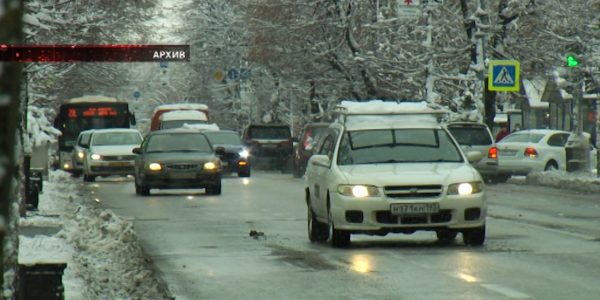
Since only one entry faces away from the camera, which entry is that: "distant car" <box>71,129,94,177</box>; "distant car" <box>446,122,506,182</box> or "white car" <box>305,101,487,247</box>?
"distant car" <box>446,122,506,182</box>

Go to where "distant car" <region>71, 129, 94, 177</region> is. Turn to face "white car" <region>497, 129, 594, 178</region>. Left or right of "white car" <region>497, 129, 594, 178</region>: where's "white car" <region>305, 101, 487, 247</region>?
right

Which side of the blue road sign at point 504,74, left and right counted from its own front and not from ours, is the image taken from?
front

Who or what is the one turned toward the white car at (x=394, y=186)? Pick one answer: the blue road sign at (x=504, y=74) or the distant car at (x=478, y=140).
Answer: the blue road sign

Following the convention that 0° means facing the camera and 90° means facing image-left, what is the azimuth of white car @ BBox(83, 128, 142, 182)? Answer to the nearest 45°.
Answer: approximately 0°

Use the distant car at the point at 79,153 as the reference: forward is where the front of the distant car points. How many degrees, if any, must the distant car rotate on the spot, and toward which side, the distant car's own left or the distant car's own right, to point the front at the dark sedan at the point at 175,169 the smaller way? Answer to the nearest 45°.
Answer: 0° — it already faces it

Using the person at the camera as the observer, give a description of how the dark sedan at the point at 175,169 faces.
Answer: facing the viewer

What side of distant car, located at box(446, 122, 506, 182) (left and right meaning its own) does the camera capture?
back

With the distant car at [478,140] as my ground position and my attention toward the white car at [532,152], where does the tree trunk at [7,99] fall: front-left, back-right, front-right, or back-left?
back-right

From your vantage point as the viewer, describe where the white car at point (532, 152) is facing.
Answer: facing away from the viewer and to the right of the viewer
